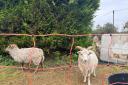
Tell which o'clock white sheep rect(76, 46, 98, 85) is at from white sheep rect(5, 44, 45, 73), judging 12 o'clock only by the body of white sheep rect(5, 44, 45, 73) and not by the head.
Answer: white sheep rect(76, 46, 98, 85) is roughly at 7 o'clock from white sheep rect(5, 44, 45, 73).

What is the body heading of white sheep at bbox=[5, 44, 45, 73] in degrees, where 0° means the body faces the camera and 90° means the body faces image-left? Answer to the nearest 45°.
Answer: approximately 90°
